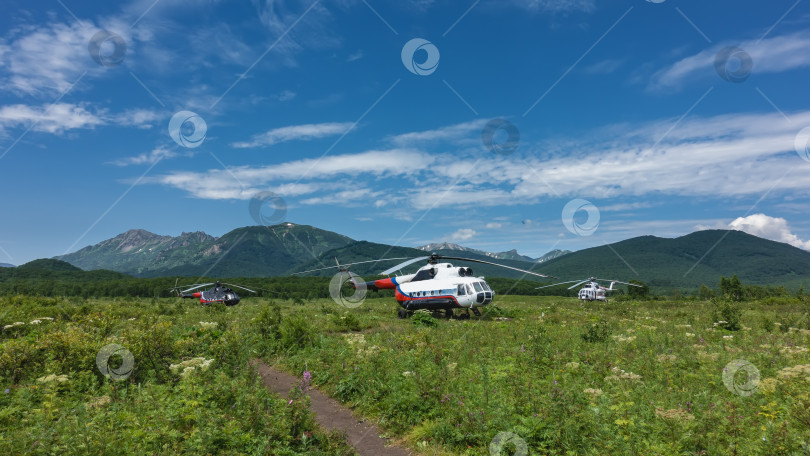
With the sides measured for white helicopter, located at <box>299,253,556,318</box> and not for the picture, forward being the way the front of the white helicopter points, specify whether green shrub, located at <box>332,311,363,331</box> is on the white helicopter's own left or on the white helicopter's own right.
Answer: on the white helicopter's own right

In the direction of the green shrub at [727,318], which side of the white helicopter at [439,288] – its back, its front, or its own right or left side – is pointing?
front

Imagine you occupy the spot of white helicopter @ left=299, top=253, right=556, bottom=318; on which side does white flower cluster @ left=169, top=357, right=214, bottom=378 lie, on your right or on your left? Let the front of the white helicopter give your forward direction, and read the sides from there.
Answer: on your right

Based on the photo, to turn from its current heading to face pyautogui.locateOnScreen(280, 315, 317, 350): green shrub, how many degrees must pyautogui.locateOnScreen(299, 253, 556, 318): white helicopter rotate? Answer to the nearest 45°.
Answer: approximately 90° to its right

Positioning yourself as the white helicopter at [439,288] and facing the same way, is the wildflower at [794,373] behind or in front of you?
in front

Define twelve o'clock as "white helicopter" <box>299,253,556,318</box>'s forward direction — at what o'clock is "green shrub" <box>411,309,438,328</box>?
The green shrub is roughly at 2 o'clock from the white helicopter.

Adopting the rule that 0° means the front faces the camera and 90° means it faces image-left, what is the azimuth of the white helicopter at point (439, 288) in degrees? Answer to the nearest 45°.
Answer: approximately 315°

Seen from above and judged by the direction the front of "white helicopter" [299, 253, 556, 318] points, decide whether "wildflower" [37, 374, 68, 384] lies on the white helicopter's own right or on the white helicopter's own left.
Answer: on the white helicopter's own right

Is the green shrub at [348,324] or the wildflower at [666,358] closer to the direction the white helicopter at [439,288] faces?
the wildflower
